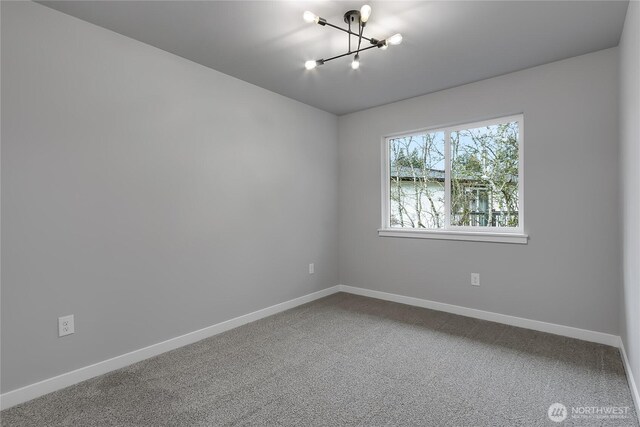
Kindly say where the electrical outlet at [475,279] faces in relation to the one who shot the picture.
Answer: facing the viewer

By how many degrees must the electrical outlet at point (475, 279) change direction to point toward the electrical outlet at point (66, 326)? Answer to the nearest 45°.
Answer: approximately 45° to its right
